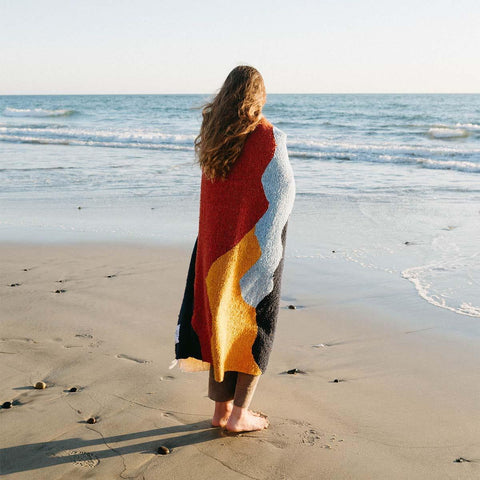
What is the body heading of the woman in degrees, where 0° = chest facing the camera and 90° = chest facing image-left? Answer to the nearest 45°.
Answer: approximately 225°

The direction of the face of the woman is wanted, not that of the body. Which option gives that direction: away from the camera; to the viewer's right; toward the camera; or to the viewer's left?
away from the camera
